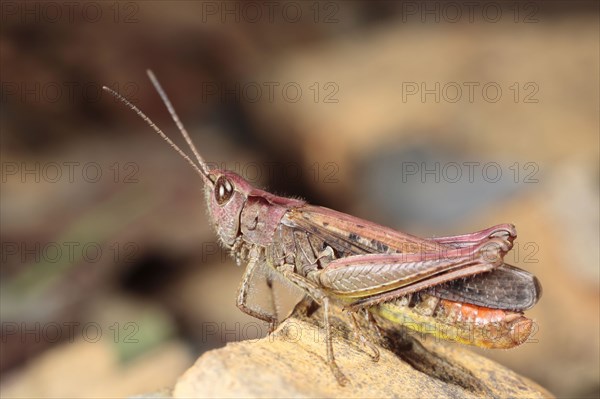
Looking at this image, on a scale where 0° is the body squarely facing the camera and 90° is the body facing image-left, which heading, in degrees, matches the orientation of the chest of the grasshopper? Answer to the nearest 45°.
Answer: approximately 90°
